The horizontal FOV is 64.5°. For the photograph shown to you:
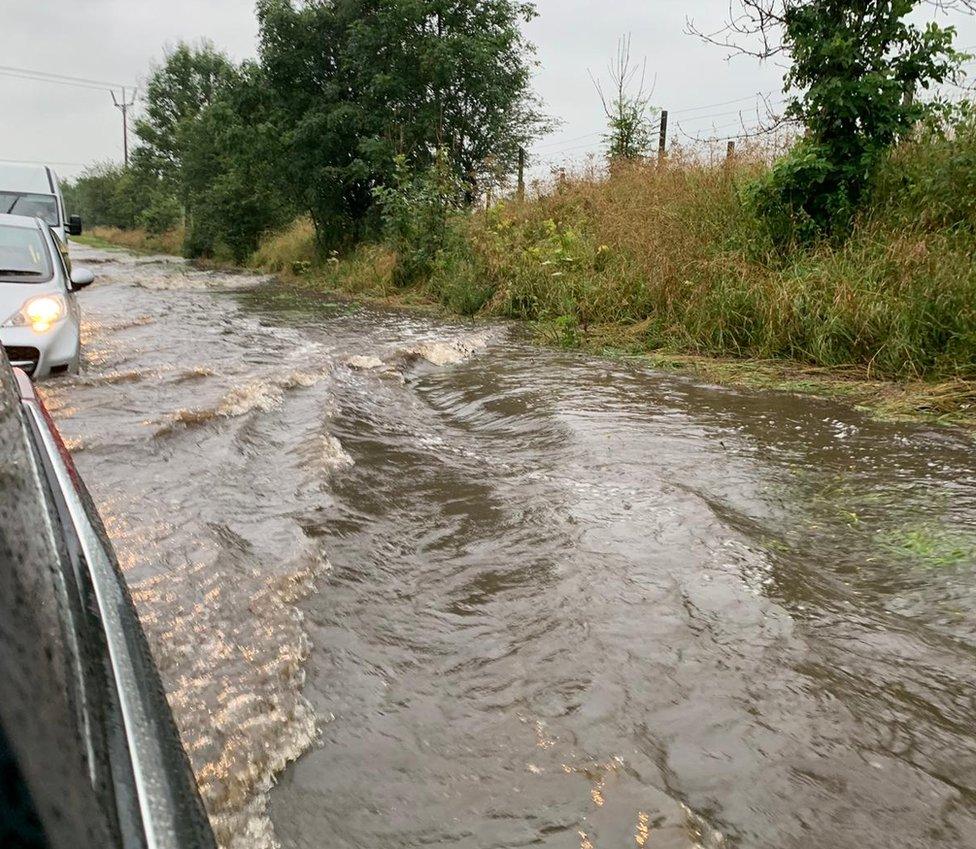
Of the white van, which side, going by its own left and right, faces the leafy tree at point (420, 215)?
left

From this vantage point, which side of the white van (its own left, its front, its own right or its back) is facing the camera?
front

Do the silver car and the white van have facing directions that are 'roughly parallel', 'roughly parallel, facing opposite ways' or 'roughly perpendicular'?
roughly parallel

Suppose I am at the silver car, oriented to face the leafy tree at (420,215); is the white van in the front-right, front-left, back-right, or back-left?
front-left

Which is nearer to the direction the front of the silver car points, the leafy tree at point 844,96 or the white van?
the leafy tree

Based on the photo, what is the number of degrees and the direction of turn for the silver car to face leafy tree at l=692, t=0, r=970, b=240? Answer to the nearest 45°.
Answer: approximately 90° to its left

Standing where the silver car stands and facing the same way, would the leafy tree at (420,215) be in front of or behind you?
behind

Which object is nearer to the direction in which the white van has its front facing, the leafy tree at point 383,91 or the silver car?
the silver car

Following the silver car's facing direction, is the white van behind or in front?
behind

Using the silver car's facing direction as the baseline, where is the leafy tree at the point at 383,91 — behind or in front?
behind

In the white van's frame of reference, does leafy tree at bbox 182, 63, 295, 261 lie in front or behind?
behind

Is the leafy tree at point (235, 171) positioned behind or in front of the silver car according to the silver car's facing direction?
behind

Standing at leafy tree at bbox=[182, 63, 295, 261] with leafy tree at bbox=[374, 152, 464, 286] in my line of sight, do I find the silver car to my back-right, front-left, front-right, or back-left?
front-right

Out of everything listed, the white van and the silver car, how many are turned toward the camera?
2
